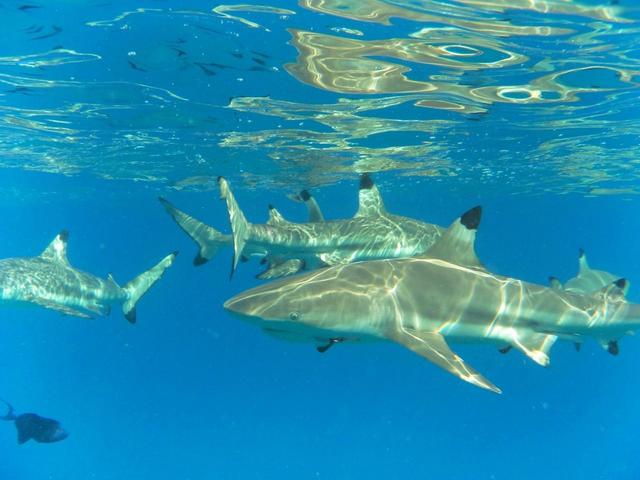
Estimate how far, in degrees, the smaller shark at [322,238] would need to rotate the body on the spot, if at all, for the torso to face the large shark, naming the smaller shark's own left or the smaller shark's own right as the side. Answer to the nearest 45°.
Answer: approximately 90° to the smaller shark's own right

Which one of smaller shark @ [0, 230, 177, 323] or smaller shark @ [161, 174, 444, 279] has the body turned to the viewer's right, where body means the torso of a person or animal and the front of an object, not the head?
smaller shark @ [161, 174, 444, 279]

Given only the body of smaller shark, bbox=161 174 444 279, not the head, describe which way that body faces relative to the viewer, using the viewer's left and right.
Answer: facing to the right of the viewer

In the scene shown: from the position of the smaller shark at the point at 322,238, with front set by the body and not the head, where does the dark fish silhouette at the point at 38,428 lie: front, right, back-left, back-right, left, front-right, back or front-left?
back

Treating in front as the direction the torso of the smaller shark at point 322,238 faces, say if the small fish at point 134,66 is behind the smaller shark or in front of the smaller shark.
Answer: behind

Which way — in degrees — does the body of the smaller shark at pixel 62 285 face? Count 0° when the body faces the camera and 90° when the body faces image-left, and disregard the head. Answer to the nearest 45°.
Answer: approximately 90°

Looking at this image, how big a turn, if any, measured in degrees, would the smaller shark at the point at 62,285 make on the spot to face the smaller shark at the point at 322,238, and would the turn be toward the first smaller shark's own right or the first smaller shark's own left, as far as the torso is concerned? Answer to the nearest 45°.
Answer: approximately 135° to the first smaller shark's own left

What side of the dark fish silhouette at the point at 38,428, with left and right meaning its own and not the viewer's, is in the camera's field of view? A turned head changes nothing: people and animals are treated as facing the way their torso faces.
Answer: right

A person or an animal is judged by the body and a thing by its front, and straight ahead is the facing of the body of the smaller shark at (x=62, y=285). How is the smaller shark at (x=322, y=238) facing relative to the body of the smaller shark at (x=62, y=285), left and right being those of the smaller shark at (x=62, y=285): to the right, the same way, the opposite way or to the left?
the opposite way
